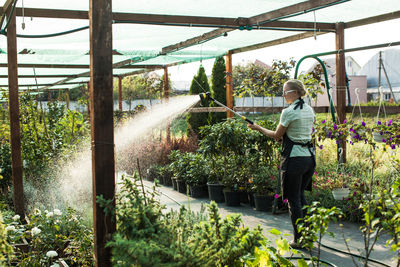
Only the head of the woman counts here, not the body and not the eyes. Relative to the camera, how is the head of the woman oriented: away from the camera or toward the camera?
away from the camera

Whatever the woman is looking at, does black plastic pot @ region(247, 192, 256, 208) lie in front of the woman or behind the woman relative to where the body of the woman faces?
in front

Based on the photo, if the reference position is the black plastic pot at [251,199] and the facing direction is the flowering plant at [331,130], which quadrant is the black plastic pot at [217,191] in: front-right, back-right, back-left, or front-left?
back-left

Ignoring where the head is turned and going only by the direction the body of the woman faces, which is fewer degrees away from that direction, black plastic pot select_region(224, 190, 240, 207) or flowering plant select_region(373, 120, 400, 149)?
the black plastic pot

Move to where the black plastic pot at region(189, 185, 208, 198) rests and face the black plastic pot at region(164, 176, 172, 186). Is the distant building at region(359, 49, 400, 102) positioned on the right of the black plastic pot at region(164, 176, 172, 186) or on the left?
right

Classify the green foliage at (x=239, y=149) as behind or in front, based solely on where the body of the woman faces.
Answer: in front

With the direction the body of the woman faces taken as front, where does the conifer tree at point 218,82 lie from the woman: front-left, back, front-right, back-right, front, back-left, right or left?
front-right

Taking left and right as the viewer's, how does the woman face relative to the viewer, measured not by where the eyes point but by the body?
facing away from the viewer and to the left of the viewer
